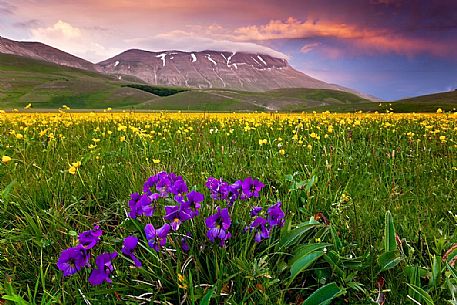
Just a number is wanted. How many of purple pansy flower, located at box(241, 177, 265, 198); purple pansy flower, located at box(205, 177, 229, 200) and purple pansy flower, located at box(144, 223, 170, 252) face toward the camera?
3

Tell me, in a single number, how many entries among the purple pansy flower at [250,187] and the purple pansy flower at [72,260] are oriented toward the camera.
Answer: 2

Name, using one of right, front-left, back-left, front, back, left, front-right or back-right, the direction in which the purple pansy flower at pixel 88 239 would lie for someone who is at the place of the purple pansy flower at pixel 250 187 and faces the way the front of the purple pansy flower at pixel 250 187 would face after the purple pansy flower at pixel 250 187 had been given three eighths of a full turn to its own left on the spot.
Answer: back

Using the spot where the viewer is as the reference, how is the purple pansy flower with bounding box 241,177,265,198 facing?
facing the viewer

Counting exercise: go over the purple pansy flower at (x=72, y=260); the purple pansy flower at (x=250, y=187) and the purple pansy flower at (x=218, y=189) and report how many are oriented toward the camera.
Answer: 3

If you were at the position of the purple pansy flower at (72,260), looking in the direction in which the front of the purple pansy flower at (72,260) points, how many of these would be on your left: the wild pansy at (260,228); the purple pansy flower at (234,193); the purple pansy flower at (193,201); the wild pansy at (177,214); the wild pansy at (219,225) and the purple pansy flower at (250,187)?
6

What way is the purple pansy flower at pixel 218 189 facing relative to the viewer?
toward the camera

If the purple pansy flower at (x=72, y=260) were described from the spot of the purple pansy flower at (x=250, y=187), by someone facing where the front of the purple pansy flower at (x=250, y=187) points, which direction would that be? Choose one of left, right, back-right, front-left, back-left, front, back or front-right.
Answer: front-right

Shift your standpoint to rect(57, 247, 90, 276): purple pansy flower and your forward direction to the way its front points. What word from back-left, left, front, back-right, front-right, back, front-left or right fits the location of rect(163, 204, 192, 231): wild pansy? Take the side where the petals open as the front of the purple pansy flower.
left

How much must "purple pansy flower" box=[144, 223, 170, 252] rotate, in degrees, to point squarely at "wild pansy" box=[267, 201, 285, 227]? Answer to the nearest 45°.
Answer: approximately 90° to its left

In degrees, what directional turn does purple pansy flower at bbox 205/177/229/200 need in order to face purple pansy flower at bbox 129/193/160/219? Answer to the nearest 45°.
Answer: approximately 45° to its right

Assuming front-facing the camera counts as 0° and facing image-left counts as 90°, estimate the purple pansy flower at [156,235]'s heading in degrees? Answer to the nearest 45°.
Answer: approximately 0°

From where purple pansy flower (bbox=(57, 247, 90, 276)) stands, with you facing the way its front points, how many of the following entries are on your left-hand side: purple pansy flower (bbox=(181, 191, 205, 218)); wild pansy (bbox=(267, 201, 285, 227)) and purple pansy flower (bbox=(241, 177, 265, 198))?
3
